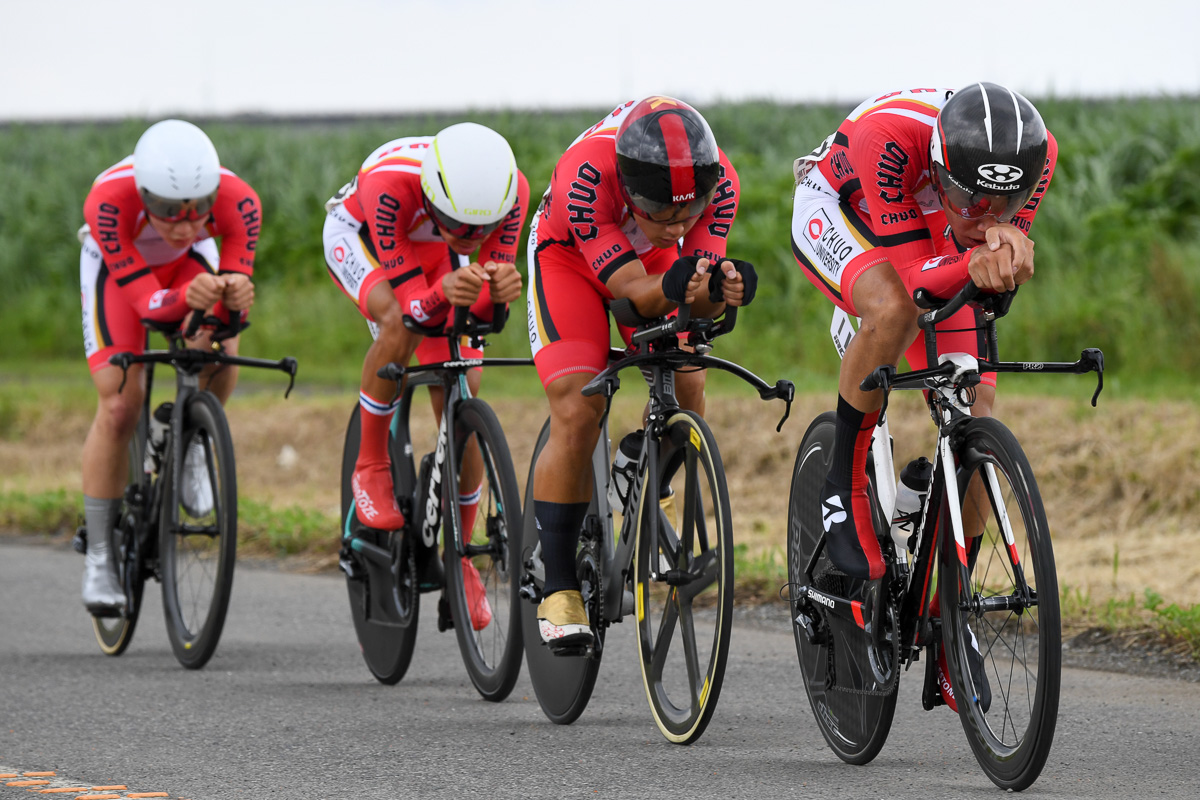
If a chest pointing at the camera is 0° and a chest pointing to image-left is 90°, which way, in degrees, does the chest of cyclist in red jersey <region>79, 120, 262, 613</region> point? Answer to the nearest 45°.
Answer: approximately 315°

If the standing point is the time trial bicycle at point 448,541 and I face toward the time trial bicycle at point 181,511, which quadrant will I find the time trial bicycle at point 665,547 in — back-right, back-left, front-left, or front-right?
back-left

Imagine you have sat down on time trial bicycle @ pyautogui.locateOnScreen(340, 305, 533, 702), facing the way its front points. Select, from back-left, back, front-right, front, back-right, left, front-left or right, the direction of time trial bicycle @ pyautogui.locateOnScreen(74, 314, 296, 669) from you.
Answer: back

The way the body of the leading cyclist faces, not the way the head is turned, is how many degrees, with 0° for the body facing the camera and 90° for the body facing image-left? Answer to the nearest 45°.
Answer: approximately 315°

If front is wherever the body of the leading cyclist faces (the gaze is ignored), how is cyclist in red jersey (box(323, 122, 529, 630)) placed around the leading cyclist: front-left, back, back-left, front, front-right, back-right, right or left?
back

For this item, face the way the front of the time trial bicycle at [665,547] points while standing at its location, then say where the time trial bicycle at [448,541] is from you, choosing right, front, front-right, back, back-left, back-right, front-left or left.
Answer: back

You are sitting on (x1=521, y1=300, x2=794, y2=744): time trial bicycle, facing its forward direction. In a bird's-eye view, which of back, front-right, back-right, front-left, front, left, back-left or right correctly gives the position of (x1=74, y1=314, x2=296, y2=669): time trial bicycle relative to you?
back

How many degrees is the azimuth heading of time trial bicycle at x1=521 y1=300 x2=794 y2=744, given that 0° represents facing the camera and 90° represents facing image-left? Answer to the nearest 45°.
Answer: approximately 315°

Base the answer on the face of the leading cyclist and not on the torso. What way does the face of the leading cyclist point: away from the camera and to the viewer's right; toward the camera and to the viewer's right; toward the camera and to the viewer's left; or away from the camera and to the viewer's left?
toward the camera and to the viewer's right
